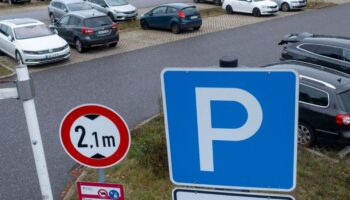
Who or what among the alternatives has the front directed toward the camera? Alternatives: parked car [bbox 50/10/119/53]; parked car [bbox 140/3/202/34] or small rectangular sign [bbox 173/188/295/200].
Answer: the small rectangular sign

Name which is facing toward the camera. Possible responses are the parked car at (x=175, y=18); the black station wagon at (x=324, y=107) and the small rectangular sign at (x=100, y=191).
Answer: the small rectangular sign

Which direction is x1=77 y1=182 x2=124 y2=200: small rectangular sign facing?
toward the camera

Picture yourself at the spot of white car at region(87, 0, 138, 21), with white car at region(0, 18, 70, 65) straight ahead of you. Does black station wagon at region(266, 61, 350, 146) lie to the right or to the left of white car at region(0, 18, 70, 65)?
left

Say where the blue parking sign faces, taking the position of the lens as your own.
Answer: facing the viewer

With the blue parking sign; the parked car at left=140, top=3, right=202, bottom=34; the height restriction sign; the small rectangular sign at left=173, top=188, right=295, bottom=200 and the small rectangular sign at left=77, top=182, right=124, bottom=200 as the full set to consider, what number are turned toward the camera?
4

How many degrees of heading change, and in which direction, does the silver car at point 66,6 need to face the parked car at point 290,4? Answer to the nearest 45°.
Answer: approximately 45° to its left

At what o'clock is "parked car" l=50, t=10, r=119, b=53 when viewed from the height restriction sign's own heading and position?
The parked car is roughly at 6 o'clock from the height restriction sign.

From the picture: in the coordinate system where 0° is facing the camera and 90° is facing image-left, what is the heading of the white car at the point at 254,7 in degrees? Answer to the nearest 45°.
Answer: approximately 315°

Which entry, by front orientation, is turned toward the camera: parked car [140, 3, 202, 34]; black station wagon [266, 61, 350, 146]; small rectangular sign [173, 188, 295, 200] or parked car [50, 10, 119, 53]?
the small rectangular sign

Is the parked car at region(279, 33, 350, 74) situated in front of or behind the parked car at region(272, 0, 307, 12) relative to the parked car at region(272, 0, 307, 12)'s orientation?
in front

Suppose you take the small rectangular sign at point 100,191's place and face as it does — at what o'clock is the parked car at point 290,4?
The parked car is roughly at 7 o'clock from the small rectangular sign.

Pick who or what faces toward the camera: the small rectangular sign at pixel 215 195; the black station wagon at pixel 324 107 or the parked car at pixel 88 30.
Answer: the small rectangular sign

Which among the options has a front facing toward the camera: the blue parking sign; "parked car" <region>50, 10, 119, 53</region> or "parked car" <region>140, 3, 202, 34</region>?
the blue parking sign
